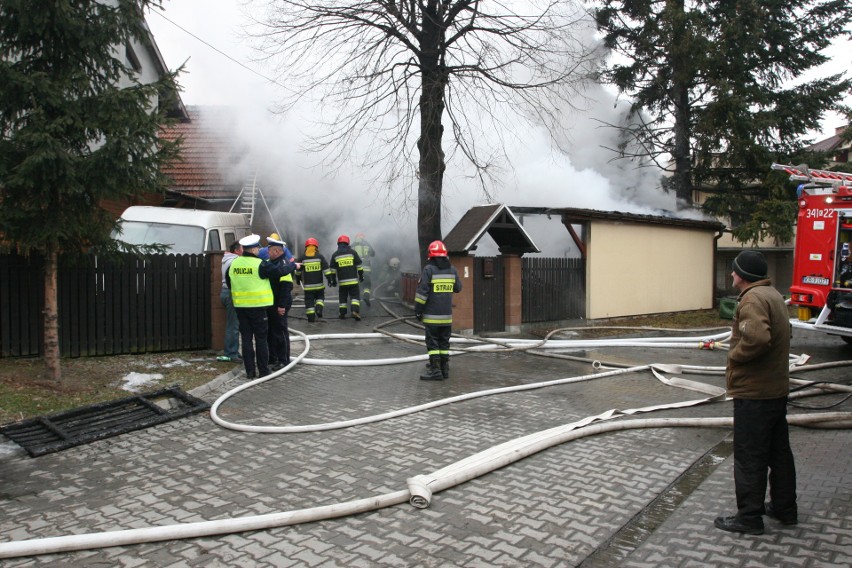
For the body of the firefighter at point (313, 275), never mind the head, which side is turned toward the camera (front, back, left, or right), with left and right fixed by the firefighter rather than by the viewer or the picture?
back

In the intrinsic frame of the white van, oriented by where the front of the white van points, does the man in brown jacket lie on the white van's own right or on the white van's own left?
on the white van's own left

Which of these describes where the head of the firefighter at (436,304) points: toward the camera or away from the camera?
away from the camera

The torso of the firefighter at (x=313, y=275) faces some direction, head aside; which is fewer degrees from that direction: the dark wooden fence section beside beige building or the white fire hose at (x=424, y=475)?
the dark wooden fence section beside beige building

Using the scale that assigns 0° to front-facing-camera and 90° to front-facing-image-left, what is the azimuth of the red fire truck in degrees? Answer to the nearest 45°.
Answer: approximately 225°

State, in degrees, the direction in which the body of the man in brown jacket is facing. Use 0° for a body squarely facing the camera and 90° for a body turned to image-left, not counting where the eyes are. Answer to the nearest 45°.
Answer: approximately 135°

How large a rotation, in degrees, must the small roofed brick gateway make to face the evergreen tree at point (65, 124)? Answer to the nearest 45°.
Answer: approximately 90° to its right

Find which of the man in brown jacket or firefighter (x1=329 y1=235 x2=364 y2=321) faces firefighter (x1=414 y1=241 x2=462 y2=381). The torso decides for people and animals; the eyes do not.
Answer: the man in brown jacket

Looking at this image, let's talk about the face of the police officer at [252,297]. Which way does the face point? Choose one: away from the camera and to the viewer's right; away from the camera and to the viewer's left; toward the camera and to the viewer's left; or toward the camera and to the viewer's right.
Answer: away from the camera and to the viewer's right

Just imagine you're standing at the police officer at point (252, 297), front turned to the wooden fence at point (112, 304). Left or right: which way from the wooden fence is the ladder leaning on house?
right

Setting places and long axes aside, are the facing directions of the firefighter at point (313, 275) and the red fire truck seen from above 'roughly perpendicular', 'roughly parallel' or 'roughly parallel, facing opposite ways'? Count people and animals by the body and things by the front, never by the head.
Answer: roughly perpendicular

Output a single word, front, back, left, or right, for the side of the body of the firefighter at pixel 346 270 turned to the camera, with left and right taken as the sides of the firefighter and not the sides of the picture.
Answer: back

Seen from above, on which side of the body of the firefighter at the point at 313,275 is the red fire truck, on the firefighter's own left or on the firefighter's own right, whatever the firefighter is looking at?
on the firefighter's own right

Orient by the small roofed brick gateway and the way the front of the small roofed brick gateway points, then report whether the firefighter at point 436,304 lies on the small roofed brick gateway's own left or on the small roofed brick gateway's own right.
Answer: on the small roofed brick gateway's own right
